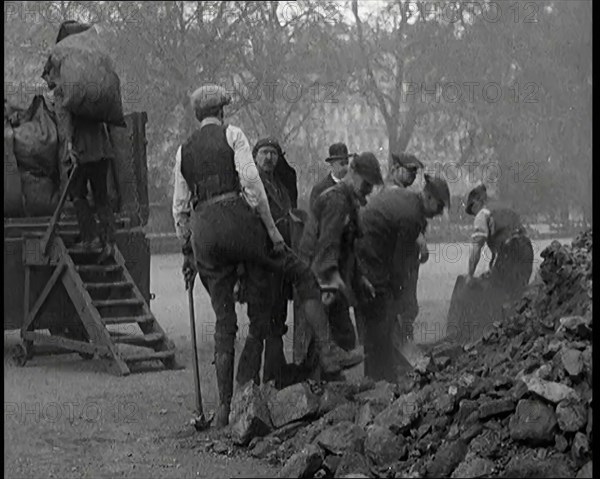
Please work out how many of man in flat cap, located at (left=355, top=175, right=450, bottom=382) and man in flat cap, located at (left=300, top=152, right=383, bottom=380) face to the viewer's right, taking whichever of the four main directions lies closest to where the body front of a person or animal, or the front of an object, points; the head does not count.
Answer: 2

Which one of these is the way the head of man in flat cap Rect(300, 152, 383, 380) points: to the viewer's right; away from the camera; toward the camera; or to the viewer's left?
to the viewer's right

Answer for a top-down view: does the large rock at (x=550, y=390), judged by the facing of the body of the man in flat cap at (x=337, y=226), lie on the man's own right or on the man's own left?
on the man's own right

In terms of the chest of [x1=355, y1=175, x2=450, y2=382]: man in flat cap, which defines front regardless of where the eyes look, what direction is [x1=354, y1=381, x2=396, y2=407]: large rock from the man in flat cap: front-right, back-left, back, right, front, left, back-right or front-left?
right

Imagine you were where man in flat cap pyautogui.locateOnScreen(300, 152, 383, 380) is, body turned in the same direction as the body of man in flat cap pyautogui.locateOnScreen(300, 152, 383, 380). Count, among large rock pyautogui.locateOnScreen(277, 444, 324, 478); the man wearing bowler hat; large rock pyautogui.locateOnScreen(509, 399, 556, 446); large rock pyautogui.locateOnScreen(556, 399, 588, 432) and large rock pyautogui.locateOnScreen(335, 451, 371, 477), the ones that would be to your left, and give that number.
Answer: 1

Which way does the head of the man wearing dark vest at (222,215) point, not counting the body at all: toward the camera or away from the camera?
away from the camera

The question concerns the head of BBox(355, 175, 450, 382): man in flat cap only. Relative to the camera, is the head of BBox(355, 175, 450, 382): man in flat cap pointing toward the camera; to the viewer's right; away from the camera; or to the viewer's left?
to the viewer's right

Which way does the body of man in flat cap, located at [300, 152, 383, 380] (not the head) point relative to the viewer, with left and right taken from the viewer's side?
facing to the right of the viewer

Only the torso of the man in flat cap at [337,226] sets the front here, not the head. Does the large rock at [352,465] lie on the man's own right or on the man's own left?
on the man's own right

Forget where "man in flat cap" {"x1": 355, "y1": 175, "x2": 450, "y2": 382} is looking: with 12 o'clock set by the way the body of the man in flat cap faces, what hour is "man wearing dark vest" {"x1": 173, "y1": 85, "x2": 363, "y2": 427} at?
The man wearing dark vest is roughly at 4 o'clock from the man in flat cap.

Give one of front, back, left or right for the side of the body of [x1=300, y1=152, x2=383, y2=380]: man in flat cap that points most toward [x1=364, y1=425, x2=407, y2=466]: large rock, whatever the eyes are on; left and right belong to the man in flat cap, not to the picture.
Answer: right

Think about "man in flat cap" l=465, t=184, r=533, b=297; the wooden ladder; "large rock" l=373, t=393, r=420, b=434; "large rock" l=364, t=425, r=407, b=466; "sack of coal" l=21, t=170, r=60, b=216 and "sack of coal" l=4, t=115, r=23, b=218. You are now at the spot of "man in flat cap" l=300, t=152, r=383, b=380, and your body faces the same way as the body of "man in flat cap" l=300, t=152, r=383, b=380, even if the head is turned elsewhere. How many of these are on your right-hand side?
2

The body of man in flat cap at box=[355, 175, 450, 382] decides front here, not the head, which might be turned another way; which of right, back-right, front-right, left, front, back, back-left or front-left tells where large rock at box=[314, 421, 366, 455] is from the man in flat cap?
right

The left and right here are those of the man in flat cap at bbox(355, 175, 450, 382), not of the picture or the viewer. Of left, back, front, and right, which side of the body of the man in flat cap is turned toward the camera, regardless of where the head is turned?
right

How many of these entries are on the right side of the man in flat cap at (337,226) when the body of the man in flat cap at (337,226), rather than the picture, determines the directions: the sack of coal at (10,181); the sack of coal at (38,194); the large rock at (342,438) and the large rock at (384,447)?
2

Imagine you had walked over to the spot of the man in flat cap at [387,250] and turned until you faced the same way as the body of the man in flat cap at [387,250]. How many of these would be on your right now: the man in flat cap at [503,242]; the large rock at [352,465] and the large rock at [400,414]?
2
